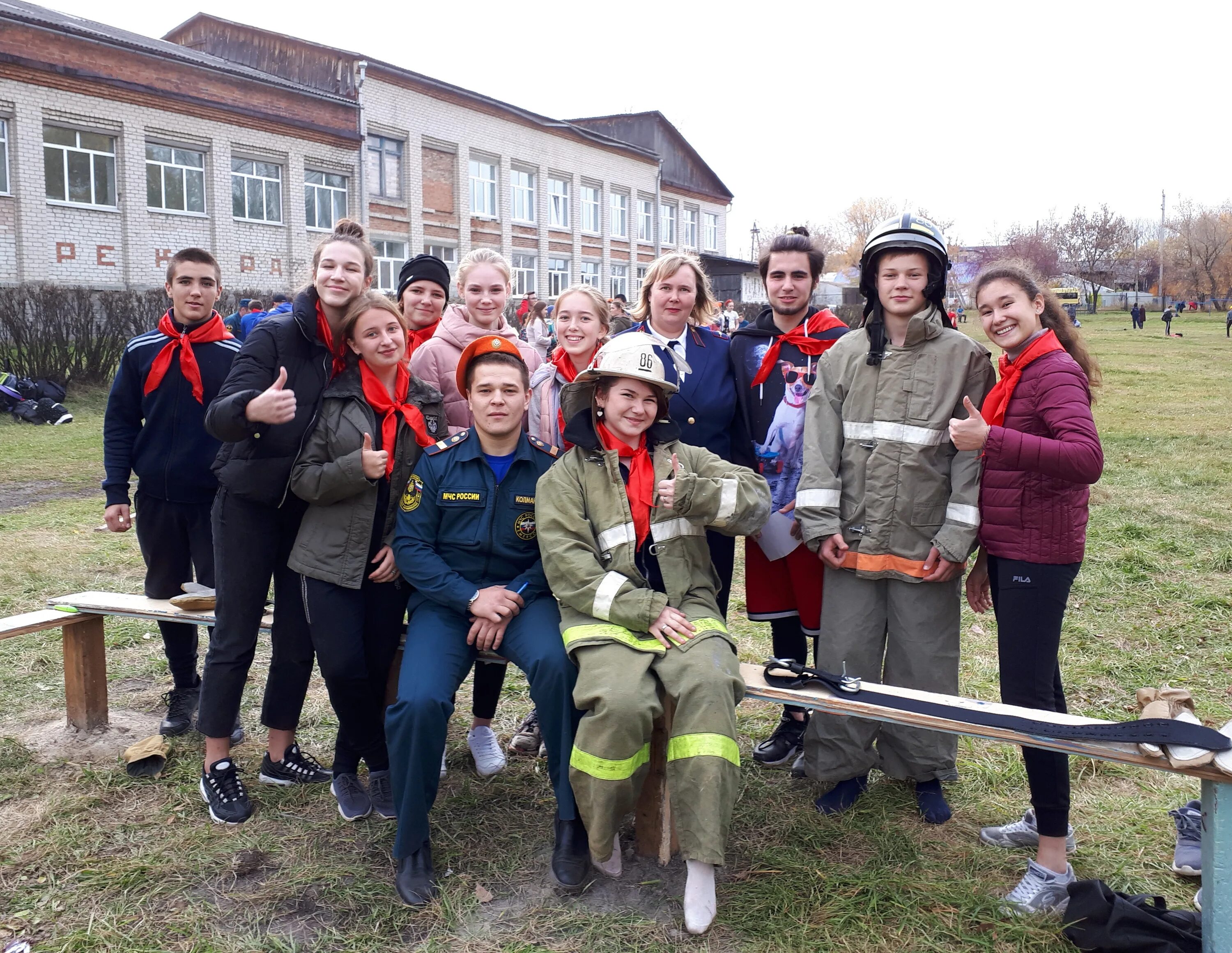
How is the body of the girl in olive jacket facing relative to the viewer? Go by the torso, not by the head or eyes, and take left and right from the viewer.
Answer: facing the viewer and to the right of the viewer

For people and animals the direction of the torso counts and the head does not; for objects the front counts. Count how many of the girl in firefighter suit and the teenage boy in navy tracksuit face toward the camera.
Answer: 2

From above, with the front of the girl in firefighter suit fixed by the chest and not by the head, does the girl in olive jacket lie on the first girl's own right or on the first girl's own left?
on the first girl's own right

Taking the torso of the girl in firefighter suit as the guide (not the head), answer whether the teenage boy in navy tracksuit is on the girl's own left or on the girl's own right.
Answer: on the girl's own right

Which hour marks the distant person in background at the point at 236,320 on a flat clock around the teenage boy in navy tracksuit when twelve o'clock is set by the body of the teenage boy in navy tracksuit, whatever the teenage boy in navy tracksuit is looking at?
The distant person in background is roughly at 6 o'clock from the teenage boy in navy tracksuit.

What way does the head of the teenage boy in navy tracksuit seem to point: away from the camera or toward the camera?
toward the camera

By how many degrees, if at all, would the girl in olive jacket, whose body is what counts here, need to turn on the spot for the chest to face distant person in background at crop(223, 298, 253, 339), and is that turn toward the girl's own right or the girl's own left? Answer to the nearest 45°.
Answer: approximately 135° to the girl's own left

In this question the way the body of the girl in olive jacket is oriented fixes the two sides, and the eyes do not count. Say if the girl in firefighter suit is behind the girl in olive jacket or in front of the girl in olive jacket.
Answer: in front

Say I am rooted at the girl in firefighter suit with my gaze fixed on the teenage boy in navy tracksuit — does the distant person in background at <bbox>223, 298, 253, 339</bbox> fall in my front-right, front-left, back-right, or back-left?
front-right

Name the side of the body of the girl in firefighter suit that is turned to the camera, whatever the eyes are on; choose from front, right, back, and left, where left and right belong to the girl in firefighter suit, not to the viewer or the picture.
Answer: front
